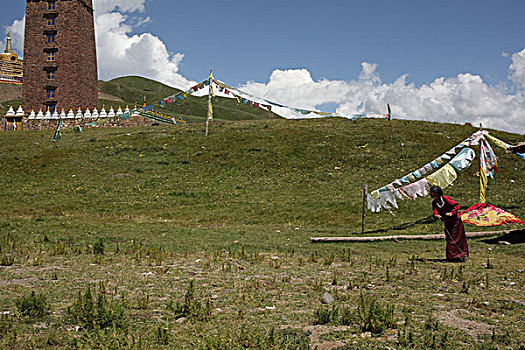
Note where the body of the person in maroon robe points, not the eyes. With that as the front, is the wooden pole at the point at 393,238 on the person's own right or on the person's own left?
on the person's own right

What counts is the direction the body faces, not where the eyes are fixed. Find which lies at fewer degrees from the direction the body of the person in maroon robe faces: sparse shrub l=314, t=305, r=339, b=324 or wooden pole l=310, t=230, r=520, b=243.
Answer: the sparse shrub

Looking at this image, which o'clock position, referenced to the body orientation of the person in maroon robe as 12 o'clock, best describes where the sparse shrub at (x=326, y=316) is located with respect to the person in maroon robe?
The sparse shrub is roughly at 11 o'clock from the person in maroon robe.

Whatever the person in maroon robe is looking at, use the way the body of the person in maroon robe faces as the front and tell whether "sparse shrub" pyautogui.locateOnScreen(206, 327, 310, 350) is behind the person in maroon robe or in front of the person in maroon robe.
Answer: in front

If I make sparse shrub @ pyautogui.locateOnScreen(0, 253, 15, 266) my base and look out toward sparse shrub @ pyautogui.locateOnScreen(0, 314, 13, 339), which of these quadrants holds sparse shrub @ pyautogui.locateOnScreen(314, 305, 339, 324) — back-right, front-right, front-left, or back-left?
front-left

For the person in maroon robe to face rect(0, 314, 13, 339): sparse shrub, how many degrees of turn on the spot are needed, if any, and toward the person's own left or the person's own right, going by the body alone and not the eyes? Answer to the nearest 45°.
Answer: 0° — they already face it

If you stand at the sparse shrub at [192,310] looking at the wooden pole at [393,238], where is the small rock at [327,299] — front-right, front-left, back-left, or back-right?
front-right

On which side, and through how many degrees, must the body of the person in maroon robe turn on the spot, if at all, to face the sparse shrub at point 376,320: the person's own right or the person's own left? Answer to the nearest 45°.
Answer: approximately 45° to the person's own left

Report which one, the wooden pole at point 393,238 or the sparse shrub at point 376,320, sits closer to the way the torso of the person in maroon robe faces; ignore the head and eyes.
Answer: the sparse shrub
